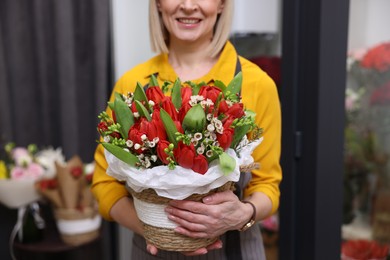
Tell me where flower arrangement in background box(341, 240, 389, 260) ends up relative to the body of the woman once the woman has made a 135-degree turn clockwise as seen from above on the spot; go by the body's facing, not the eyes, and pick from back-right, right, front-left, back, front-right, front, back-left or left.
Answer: right

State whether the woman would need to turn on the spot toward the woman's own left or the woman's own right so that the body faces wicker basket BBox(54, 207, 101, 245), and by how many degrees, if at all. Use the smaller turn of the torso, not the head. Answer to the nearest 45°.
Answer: approximately 135° to the woman's own right

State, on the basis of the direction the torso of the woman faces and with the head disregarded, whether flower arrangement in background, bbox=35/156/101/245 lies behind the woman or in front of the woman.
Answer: behind

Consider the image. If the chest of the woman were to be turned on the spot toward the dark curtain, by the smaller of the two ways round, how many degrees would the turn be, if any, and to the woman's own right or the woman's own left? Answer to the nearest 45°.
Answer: approximately 135° to the woman's own right

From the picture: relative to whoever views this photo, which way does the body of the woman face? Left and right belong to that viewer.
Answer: facing the viewer

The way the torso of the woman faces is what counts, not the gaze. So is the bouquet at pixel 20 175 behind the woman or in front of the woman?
behind

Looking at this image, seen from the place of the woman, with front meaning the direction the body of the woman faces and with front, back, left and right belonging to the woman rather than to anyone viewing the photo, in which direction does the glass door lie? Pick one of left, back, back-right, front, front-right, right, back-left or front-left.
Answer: back-left

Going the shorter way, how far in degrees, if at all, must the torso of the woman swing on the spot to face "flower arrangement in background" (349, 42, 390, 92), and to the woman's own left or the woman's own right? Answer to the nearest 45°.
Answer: approximately 135° to the woman's own left

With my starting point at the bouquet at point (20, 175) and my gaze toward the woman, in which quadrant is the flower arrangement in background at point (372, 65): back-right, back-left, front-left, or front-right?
front-left
